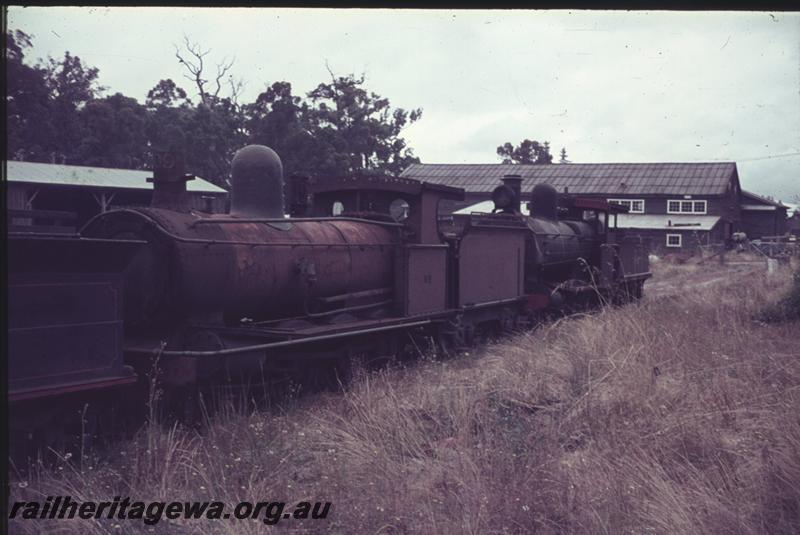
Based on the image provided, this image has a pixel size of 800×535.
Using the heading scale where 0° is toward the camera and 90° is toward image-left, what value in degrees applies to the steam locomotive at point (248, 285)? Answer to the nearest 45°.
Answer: approximately 45°

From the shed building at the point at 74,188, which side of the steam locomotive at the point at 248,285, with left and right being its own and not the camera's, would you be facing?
right

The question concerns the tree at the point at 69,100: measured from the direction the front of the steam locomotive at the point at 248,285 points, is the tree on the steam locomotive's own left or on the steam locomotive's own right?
on the steam locomotive's own right

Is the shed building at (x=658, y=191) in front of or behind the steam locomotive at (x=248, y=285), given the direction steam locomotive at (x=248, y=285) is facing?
behind

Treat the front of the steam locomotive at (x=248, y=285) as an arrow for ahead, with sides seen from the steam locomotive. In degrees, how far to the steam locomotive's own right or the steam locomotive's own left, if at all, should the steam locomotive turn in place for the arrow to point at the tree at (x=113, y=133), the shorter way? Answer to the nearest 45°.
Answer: approximately 135° to the steam locomotive's own right

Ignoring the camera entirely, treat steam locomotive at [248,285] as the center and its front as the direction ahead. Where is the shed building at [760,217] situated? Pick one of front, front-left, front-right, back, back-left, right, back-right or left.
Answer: back

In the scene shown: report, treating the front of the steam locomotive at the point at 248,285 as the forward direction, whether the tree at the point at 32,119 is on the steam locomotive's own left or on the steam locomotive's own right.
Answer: on the steam locomotive's own right
